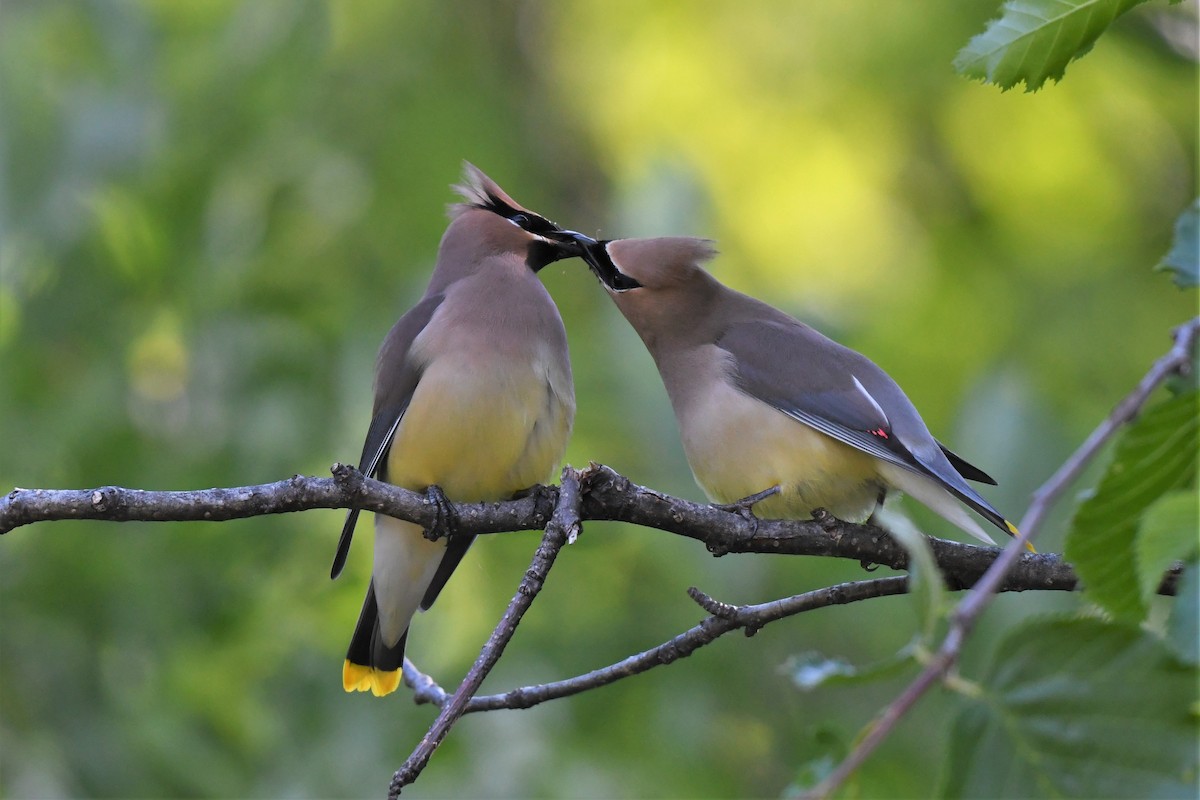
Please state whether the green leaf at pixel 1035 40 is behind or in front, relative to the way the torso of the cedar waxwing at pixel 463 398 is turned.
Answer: in front

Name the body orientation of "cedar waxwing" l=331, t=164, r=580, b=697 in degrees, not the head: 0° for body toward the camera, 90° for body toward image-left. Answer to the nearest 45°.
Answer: approximately 315°

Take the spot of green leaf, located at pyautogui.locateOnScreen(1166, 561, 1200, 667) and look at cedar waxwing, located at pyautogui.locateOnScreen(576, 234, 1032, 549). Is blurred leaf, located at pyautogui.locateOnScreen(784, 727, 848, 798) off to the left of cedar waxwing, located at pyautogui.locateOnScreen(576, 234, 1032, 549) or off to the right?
left

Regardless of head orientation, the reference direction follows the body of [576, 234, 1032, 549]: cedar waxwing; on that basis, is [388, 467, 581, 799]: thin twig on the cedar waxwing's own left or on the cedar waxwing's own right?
on the cedar waxwing's own left

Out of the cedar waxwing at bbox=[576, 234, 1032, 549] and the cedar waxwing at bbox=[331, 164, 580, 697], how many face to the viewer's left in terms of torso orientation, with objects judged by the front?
1

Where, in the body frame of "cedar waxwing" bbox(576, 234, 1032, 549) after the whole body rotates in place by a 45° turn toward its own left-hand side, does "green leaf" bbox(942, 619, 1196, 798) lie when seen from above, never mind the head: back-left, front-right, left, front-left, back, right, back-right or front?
back-left

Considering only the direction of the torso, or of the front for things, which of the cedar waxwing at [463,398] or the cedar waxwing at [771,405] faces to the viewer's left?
the cedar waxwing at [771,405]

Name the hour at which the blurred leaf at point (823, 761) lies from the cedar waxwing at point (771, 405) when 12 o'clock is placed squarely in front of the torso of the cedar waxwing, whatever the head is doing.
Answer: The blurred leaf is roughly at 9 o'clock from the cedar waxwing.

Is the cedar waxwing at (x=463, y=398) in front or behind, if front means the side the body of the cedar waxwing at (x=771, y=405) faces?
in front

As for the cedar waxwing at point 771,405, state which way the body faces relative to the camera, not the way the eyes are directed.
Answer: to the viewer's left
